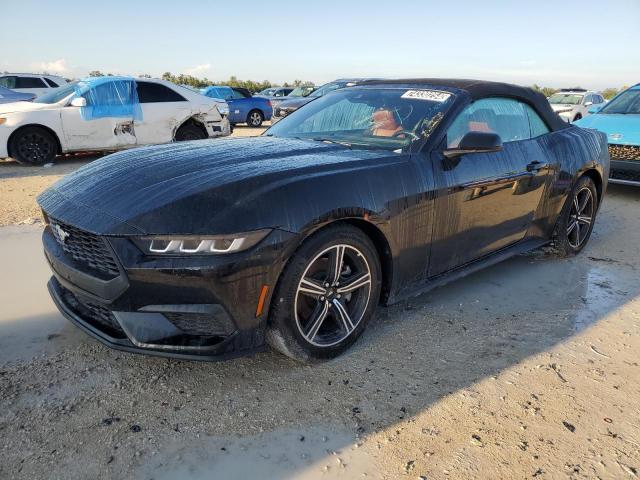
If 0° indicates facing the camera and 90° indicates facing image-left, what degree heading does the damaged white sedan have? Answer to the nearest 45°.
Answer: approximately 90°

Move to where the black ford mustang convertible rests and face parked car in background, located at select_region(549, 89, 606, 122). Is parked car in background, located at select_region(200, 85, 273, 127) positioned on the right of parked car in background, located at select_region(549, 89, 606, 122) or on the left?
left

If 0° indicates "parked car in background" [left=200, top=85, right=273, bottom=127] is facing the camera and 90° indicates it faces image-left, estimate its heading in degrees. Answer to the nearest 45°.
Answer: approximately 90°

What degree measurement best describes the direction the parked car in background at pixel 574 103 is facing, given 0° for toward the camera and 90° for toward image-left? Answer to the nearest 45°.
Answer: approximately 45°

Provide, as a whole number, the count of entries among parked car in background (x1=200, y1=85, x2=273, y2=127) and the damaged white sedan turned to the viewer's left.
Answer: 2

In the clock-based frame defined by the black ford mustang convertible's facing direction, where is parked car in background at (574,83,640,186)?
The parked car in background is roughly at 6 o'clock from the black ford mustang convertible.

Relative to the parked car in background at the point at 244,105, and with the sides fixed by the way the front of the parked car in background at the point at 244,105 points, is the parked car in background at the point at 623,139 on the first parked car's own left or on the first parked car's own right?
on the first parked car's own left

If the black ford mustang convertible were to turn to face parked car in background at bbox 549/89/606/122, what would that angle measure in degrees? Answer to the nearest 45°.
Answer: approximately 180°

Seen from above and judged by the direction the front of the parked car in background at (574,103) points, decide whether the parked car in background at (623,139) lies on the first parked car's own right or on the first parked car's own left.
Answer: on the first parked car's own left
